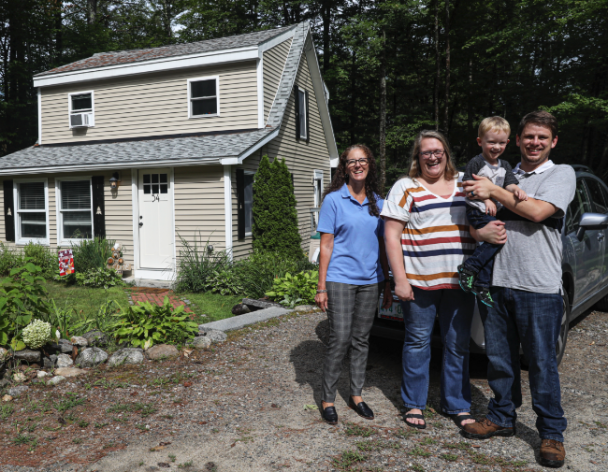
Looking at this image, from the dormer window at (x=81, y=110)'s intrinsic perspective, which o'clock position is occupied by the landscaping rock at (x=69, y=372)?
The landscaping rock is roughly at 12 o'clock from the dormer window.

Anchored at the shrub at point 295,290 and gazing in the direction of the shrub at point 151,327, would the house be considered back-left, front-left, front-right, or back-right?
back-right

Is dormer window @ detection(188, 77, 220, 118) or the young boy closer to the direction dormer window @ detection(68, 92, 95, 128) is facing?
the young boy

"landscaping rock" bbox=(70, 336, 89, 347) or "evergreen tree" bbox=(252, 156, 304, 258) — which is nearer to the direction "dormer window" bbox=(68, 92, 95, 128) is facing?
the landscaping rock
